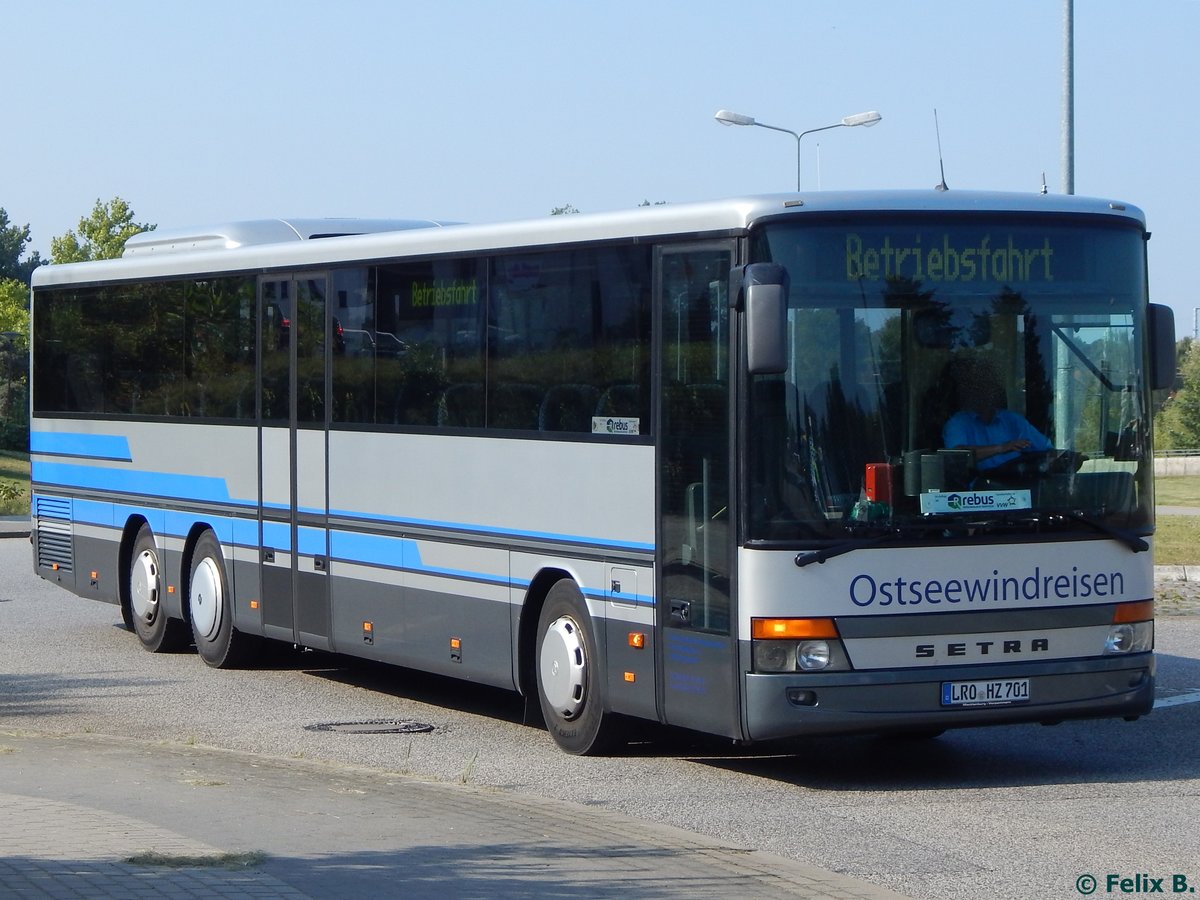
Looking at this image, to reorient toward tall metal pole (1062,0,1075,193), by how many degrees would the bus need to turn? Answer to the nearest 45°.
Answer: approximately 135° to its left

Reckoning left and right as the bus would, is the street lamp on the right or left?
on its left

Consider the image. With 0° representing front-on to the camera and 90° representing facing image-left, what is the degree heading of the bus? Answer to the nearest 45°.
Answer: approximately 315°
